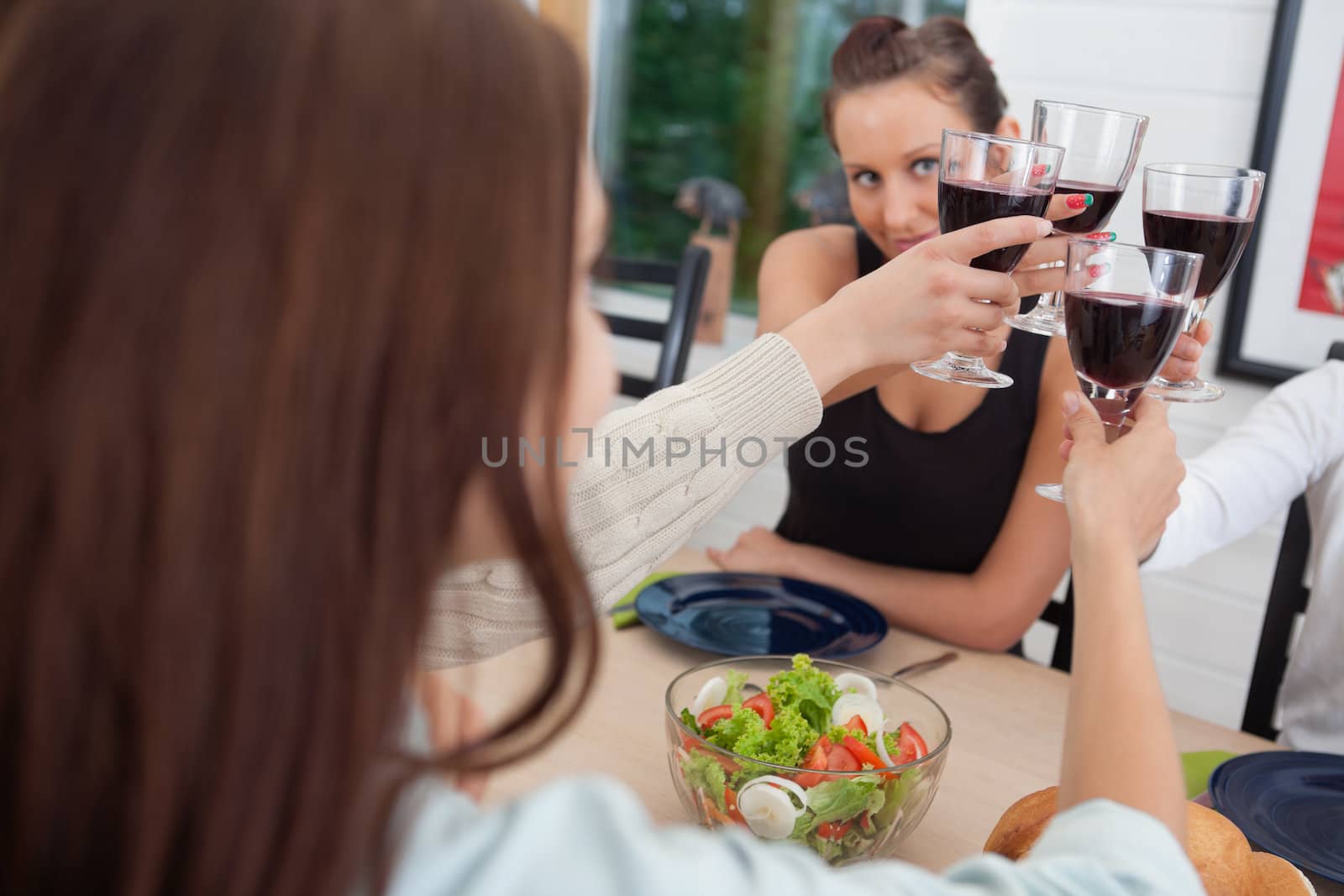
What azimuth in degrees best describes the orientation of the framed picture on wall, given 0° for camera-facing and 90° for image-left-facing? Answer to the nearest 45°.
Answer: approximately 0°

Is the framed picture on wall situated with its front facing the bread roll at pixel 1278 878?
yes

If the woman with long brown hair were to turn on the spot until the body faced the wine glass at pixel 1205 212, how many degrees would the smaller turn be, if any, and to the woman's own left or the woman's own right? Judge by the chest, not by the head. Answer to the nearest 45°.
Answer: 0° — they already face it

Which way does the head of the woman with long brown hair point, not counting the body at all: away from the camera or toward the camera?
away from the camera

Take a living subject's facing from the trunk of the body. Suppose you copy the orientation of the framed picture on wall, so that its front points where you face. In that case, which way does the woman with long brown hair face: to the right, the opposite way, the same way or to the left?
the opposite way

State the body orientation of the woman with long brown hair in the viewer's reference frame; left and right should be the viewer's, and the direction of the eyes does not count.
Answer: facing away from the viewer and to the right of the viewer

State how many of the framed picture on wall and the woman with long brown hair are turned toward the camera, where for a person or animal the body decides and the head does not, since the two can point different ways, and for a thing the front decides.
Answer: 1
